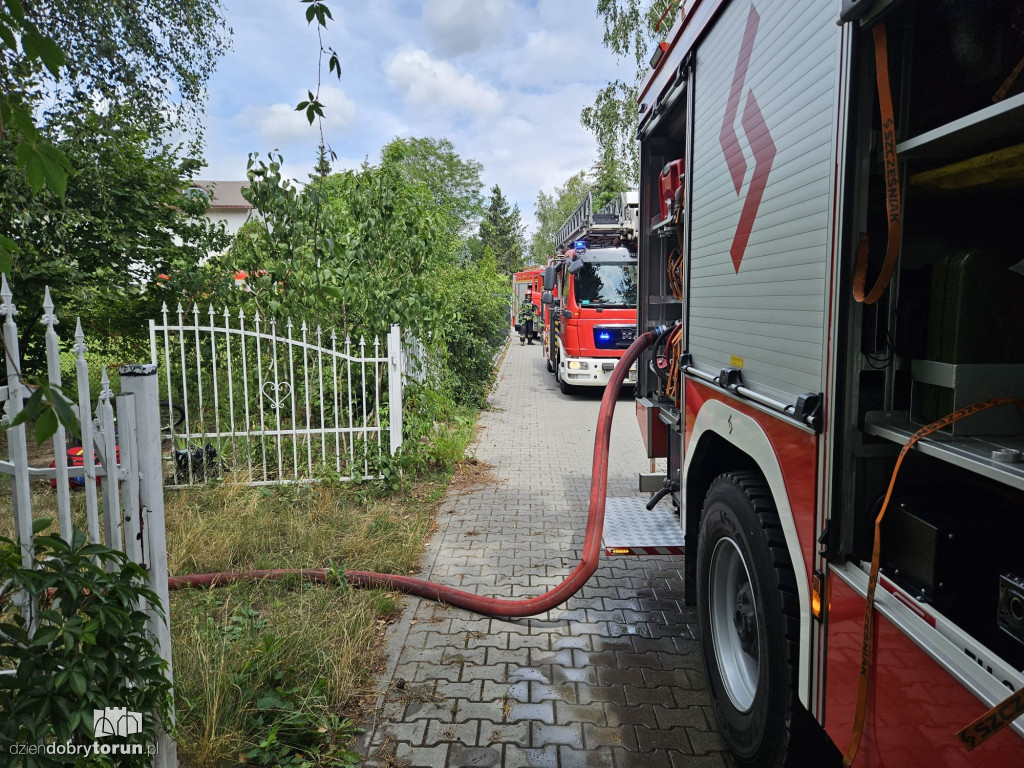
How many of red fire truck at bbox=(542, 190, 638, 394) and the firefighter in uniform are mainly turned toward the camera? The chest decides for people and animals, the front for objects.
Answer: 2

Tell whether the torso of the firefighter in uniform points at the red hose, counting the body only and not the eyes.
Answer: yes

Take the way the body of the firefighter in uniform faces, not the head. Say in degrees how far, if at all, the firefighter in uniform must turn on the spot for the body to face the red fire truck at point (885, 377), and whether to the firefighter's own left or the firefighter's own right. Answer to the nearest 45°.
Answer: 0° — they already face it

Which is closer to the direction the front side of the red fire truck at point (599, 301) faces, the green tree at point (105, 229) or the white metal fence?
the white metal fence

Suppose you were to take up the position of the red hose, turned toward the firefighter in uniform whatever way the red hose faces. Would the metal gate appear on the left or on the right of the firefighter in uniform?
left

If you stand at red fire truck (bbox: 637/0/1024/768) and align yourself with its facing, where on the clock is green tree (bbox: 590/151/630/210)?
The green tree is roughly at 7 o'clock from the red fire truck.

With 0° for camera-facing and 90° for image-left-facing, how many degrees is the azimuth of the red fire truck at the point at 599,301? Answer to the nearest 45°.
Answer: approximately 0°

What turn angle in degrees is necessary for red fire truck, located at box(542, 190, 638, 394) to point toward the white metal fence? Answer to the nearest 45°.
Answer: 0° — it already faces it
